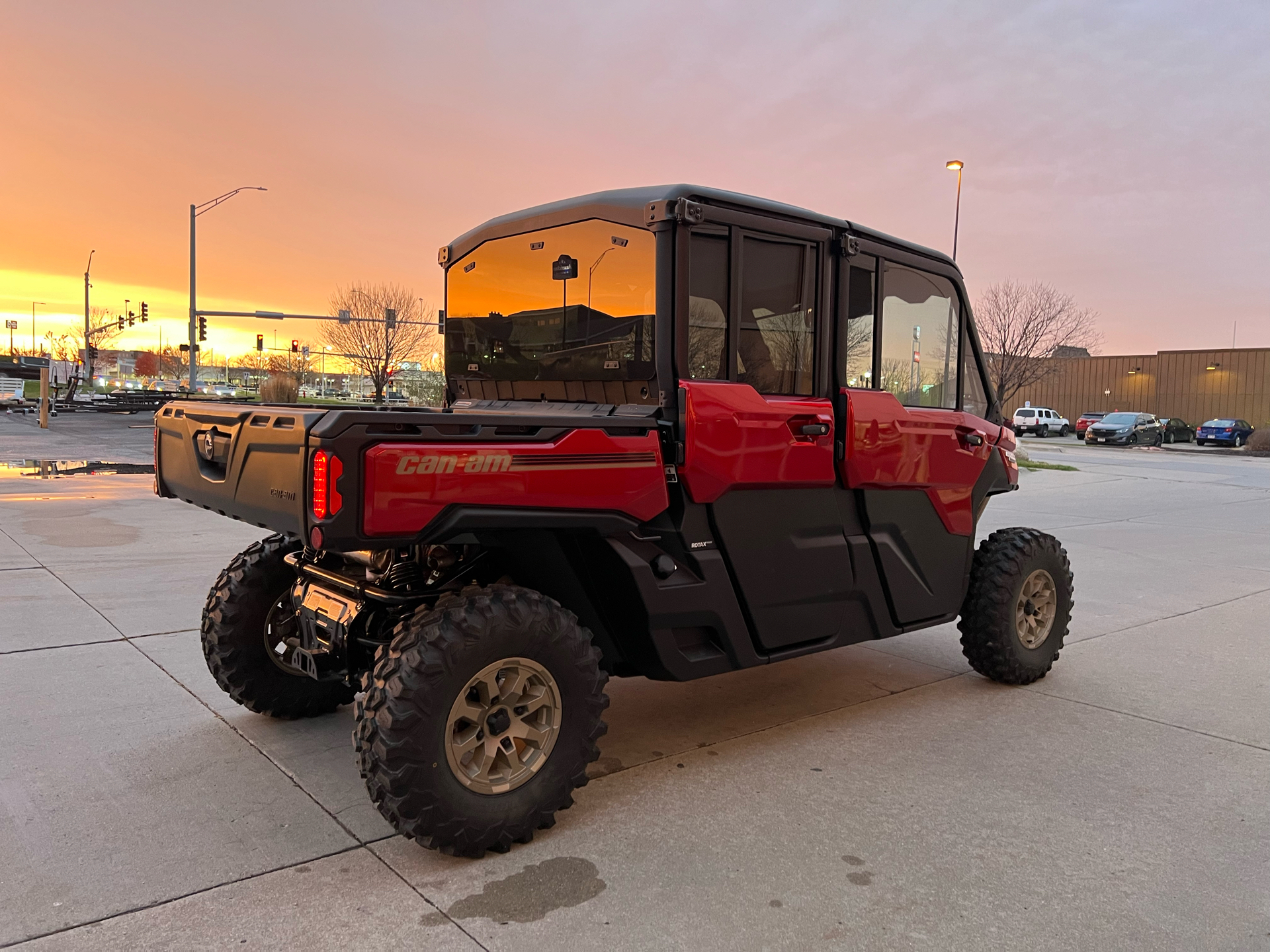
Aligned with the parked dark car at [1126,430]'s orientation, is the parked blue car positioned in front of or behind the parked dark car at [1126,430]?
behind

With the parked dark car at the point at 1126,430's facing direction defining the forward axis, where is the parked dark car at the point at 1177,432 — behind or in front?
behind

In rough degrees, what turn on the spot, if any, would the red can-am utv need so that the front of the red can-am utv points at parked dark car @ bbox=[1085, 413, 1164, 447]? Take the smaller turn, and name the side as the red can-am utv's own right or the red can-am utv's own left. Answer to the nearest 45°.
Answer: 0° — it already faces it

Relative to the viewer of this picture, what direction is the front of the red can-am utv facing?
facing away from the viewer and to the right of the viewer

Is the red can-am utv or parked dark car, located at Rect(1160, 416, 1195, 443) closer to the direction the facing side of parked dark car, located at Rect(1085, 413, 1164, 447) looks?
the red can-am utv

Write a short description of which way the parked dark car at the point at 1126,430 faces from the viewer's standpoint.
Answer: facing the viewer and to the left of the viewer

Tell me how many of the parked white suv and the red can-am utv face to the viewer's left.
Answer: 0

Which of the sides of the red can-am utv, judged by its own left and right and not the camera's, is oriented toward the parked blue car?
front
